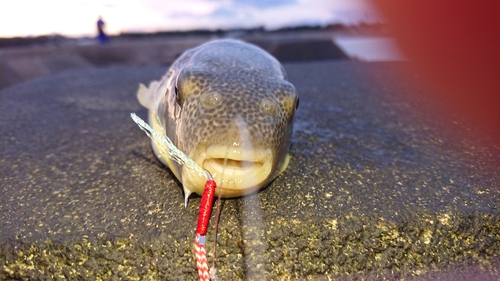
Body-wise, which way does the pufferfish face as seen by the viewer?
toward the camera
